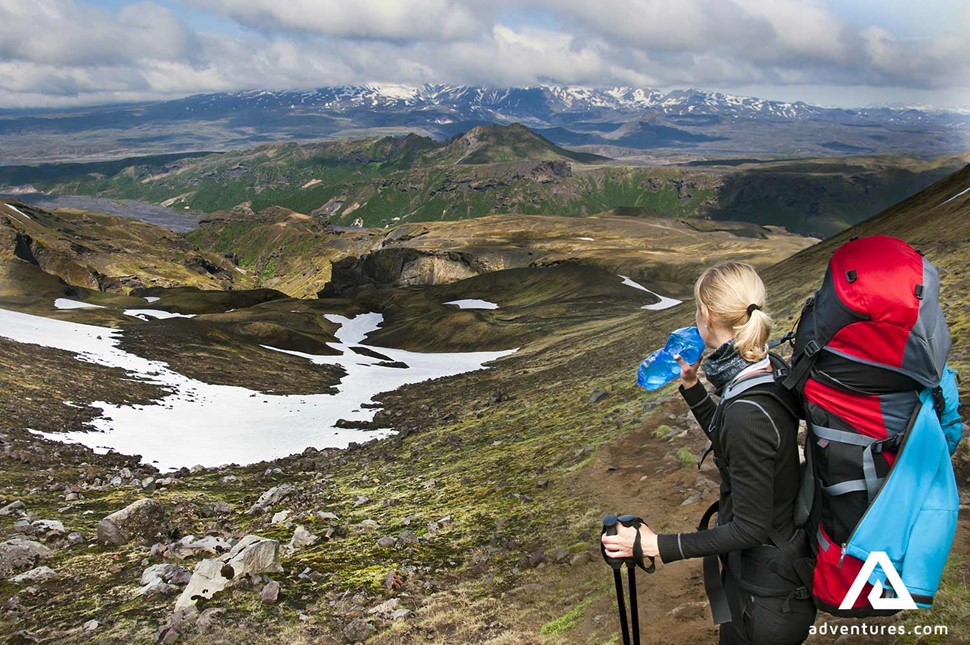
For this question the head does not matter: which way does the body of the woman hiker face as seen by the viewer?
to the viewer's left

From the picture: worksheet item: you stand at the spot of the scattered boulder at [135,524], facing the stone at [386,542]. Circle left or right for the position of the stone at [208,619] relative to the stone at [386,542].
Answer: right

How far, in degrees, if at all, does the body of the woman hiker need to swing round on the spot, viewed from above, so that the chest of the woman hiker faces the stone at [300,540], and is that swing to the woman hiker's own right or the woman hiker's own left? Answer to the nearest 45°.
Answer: approximately 45° to the woman hiker's own right
